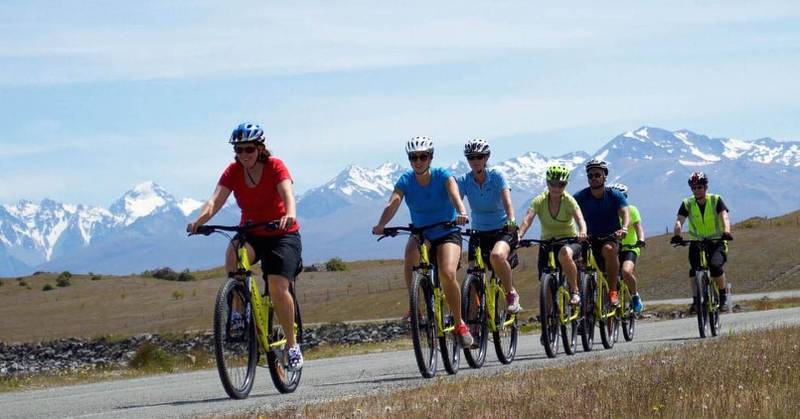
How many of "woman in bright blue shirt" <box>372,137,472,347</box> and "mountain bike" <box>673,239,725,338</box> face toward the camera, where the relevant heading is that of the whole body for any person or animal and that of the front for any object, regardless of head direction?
2

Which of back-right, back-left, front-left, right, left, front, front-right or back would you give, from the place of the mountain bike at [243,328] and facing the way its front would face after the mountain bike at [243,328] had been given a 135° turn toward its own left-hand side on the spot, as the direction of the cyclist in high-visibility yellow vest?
front-left

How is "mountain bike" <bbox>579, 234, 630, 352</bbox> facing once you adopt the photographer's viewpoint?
facing the viewer and to the left of the viewer

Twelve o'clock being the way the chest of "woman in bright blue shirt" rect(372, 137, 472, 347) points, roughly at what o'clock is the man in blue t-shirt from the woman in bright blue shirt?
The man in blue t-shirt is roughly at 7 o'clock from the woman in bright blue shirt.

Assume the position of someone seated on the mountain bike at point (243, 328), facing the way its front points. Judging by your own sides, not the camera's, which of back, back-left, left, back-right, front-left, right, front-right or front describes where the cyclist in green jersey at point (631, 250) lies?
back

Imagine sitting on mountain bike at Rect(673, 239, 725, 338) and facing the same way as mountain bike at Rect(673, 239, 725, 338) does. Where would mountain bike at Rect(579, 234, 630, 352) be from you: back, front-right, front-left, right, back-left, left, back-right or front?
front-right

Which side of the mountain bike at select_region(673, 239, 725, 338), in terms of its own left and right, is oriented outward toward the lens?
front

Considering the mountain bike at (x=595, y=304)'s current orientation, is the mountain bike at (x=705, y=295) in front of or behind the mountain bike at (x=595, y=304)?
behind

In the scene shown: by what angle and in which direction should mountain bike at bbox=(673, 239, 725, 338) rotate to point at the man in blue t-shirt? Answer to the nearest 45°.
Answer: approximately 45° to its right

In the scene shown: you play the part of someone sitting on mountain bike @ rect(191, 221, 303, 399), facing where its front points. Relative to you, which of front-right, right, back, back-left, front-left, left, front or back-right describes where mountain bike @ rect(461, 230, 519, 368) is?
back
